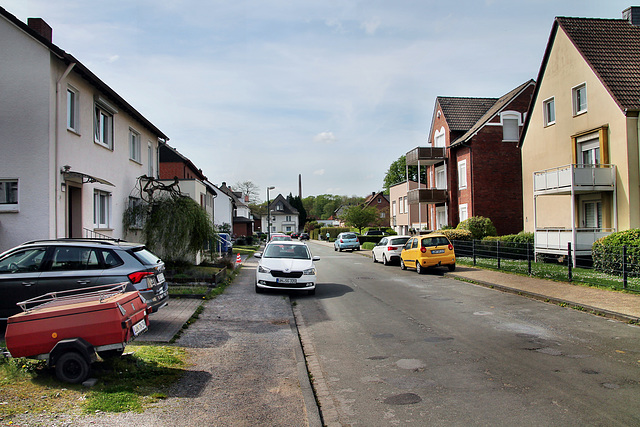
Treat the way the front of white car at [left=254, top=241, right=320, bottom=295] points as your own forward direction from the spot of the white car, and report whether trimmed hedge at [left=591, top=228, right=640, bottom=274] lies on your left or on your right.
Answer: on your left

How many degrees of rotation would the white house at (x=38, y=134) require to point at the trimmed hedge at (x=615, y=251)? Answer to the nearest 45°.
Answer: approximately 45° to its left

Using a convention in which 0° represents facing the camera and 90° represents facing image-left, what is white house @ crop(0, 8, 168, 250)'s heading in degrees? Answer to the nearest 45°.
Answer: approximately 315°

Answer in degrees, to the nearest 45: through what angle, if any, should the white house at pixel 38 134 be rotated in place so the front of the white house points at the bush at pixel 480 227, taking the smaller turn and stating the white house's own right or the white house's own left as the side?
approximately 45° to the white house's own left

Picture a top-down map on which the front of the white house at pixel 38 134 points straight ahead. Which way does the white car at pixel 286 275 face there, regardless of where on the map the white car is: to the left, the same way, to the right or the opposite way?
to the right

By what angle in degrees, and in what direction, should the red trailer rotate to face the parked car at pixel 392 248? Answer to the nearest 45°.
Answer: approximately 90° to its right

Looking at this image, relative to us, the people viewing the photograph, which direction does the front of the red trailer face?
facing away from the viewer and to the left of the viewer

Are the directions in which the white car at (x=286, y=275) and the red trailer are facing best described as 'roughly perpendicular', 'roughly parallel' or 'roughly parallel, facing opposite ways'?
roughly perpendicular

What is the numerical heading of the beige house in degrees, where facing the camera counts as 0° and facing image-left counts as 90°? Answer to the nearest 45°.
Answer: approximately 45°

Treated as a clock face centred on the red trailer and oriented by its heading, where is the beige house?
The beige house is roughly at 4 o'clock from the red trailer.

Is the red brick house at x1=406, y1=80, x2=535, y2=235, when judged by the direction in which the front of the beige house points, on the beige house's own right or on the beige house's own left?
on the beige house's own right

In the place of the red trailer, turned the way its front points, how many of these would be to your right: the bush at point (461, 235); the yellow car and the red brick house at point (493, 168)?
3

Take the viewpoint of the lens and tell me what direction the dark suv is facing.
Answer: facing away from the viewer and to the left of the viewer

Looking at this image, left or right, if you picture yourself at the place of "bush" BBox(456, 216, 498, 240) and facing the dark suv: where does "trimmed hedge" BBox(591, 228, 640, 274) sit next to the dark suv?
left

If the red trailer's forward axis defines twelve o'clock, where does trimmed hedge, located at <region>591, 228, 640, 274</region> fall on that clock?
The trimmed hedge is roughly at 4 o'clock from the red trailer.
